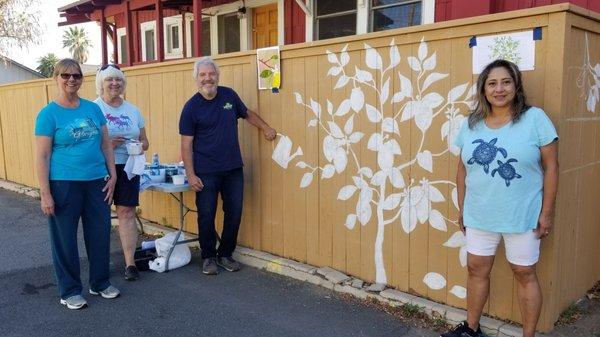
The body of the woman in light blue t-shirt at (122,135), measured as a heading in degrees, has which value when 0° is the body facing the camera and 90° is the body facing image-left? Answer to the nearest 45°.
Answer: approximately 0°

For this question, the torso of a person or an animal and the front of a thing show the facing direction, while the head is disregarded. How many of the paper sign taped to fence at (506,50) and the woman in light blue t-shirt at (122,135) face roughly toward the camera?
2

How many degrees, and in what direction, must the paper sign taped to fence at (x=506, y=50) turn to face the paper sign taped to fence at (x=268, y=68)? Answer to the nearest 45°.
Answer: approximately 90° to its right
